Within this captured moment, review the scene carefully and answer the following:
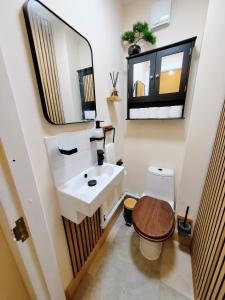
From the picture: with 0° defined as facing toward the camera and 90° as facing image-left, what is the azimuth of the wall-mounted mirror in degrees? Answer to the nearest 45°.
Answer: approximately 315°

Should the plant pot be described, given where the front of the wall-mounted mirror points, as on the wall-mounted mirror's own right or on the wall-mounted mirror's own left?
on the wall-mounted mirror's own left

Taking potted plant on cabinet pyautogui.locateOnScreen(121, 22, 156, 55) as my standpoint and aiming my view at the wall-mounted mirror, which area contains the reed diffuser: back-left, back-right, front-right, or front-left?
front-right

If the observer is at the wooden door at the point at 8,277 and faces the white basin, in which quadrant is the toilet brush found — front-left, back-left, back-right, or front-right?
front-right

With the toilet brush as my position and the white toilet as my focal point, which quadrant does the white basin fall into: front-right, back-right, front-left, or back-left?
front-left

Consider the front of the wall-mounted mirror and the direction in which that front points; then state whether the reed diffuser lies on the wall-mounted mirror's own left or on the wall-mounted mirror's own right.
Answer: on the wall-mounted mirror's own left
